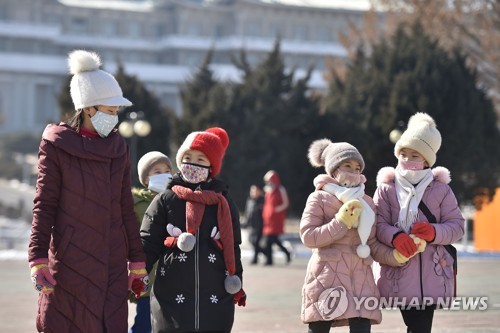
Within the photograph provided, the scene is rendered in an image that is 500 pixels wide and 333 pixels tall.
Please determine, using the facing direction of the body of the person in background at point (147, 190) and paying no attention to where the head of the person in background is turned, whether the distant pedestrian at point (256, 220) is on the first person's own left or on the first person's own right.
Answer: on the first person's own left

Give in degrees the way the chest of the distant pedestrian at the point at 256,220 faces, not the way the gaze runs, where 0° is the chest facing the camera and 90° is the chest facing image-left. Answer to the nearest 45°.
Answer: approximately 45°

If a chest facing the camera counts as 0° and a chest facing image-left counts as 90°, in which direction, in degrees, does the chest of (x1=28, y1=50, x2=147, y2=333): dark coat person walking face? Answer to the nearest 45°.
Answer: approximately 315°

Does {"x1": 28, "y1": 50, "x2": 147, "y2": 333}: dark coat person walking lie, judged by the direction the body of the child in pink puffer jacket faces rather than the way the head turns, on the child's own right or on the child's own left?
on the child's own right

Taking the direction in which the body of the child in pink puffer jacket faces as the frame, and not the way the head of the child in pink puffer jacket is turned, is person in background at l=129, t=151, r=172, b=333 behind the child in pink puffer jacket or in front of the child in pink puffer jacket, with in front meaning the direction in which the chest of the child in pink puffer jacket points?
behind

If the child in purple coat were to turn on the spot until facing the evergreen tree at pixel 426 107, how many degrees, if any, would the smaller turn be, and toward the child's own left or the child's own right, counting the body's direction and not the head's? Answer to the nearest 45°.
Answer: approximately 180°
